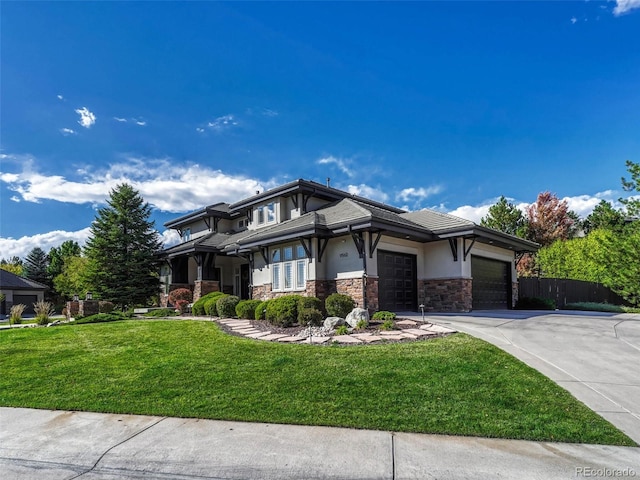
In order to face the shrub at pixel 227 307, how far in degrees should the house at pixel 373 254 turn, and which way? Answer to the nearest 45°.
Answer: approximately 45° to its right

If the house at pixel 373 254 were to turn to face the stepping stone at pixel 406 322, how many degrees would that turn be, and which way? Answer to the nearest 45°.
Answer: approximately 45° to its left

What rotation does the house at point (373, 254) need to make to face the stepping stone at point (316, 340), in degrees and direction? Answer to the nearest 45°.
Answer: approximately 45° to its left

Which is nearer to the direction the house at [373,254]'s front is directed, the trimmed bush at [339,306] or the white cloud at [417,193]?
the trimmed bush

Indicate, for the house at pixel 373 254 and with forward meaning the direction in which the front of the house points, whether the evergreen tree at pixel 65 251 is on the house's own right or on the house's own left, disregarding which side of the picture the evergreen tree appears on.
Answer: on the house's own right

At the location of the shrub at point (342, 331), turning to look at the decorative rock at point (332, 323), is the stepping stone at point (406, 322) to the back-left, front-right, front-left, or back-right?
front-right

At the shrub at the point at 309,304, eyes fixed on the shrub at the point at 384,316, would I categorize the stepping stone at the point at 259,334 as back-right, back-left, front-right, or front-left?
back-right

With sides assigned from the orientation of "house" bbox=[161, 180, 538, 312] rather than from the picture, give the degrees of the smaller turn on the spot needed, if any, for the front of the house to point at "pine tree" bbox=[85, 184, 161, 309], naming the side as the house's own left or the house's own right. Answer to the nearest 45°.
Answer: approximately 90° to the house's own right

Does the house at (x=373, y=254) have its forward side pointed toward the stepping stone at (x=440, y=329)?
no

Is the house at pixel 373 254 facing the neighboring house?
no

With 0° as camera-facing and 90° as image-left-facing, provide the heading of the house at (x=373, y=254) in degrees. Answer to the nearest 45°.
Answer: approximately 45°

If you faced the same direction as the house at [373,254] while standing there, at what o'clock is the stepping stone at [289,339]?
The stepping stone is roughly at 11 o'clock from the house.

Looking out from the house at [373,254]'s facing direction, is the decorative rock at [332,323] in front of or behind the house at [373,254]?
in front

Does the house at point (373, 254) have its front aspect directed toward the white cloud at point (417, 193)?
no

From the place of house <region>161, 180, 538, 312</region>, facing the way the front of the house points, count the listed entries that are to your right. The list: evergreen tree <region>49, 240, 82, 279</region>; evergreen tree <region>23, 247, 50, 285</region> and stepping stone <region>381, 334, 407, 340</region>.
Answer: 2
